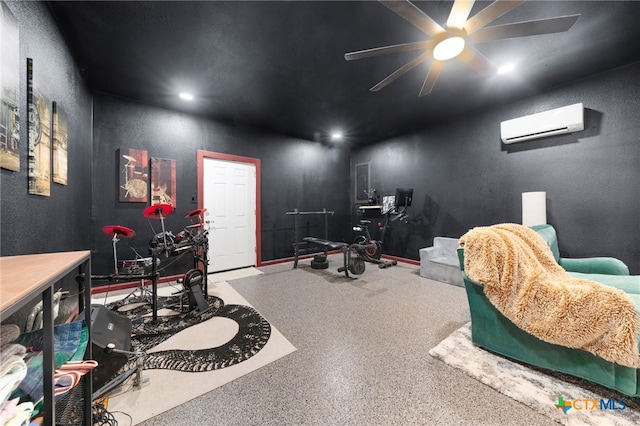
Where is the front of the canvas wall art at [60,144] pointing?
to the viewer's right

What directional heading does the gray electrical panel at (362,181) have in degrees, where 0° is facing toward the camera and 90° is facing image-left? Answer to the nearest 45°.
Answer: approximately 45°

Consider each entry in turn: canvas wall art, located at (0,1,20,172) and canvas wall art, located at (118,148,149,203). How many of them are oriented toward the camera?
1

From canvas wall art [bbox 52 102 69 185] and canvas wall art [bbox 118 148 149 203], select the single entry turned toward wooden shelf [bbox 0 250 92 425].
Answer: canvas wall art [bbox 118 148 149 203]

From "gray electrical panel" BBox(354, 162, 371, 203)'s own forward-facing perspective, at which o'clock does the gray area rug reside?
The gray area rug is roughly at 10 o'clock from the gray electrical panel.

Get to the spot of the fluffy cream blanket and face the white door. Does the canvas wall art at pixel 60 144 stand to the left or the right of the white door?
left
